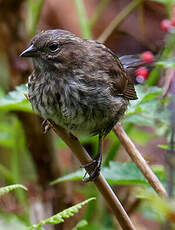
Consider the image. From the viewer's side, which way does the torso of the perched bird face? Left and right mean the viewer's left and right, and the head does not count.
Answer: facing the viewer and to the left of the viewer

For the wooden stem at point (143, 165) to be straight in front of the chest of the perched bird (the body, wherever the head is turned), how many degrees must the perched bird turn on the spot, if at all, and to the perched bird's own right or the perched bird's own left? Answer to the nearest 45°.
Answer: approximately 90° to the perched bird's own left
